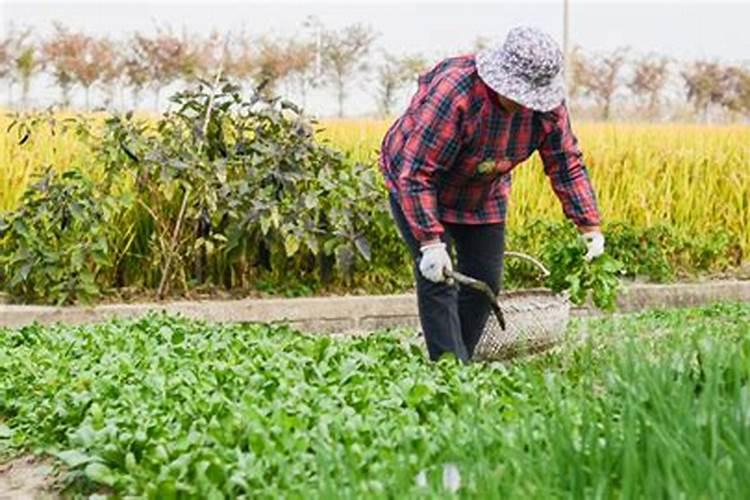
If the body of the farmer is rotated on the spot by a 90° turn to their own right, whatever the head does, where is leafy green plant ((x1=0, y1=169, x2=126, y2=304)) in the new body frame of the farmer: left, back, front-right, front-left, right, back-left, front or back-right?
right

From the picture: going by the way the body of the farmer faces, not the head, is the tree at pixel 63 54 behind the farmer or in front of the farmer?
behind

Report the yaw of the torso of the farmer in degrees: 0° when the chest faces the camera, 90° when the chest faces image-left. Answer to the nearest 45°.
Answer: approximately 315°

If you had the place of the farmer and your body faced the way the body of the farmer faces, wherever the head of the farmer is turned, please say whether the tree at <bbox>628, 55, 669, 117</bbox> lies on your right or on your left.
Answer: on your left

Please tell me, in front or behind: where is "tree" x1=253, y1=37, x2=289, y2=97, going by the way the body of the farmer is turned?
behind
